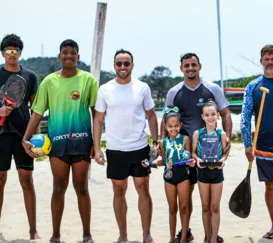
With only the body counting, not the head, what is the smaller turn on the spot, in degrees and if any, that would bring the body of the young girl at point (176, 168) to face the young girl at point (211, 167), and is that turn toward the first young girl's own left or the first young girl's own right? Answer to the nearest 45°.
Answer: approximately 90° to the first young girl's own left

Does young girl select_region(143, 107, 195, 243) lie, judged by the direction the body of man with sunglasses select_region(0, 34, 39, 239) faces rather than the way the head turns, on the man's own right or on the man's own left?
on the man's own left

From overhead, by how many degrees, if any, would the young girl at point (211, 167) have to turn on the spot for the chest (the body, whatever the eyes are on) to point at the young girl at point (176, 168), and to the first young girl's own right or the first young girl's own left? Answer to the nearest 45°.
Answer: approximately 90° to the first young girl's own right

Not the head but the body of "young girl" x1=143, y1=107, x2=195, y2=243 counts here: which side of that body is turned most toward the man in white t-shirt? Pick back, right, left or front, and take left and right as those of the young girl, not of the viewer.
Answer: right

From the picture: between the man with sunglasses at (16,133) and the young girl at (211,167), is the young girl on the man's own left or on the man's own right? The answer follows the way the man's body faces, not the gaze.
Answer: on the man's own left
